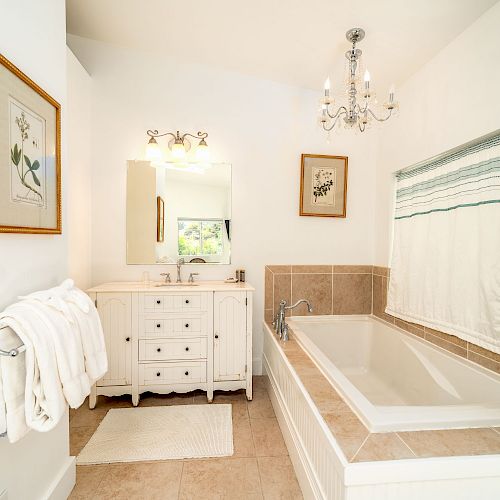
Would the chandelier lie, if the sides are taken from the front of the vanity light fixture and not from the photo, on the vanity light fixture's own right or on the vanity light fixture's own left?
on the vanity light fixture's own left

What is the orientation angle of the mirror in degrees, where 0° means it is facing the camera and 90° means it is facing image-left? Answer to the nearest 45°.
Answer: approximately 0°

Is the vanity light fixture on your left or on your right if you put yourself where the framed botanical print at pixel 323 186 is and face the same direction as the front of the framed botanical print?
on your right

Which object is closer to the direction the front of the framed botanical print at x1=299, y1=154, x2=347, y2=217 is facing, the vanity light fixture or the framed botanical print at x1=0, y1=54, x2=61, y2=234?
the framed botanical print

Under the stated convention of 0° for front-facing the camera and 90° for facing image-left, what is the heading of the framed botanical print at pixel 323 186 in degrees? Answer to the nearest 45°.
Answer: approximately 0°

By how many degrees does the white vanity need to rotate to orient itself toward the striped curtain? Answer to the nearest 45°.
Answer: approximately 45° to its left

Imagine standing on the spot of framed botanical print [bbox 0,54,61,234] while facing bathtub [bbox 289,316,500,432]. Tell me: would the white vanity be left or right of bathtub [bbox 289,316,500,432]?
left
